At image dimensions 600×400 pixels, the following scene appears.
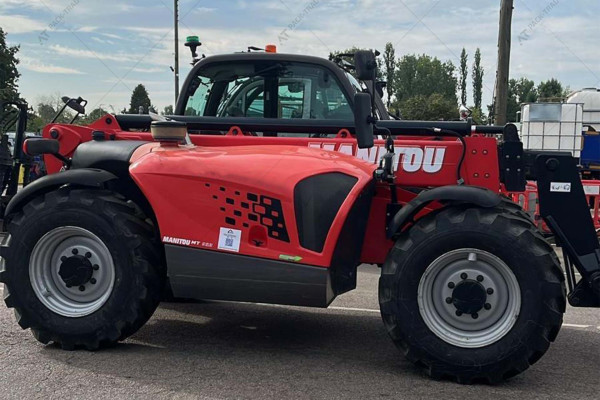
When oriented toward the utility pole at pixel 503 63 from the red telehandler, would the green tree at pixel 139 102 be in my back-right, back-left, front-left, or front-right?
front-left

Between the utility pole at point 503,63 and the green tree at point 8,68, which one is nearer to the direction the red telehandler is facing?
the utility pole

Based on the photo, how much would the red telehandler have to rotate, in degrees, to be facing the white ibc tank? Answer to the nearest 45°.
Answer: approximately 45° to its left

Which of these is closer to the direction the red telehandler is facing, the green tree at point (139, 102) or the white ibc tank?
the white ibc tank

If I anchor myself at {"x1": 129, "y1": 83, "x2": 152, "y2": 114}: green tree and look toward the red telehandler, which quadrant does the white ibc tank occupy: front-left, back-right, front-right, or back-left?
front-left

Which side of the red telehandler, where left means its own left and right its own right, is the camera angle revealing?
right

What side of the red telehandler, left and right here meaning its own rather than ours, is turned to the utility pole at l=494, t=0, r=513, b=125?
left

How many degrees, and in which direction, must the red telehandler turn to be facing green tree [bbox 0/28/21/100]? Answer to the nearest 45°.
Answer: approximately 135° to its left
